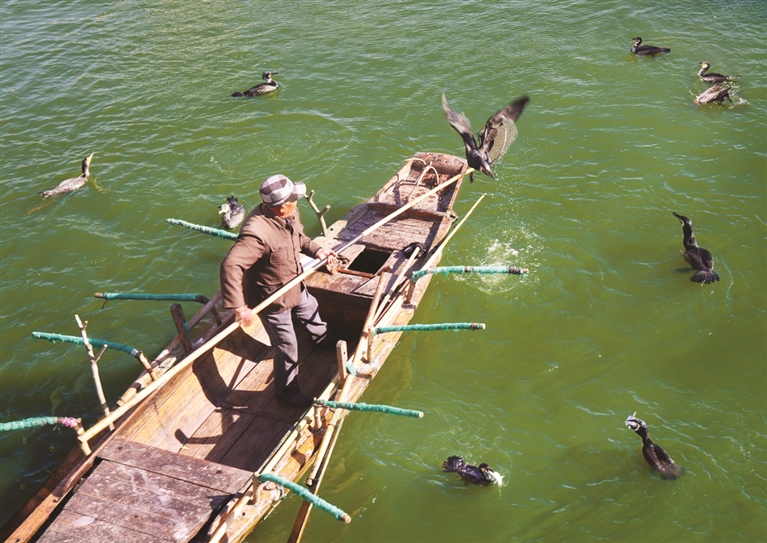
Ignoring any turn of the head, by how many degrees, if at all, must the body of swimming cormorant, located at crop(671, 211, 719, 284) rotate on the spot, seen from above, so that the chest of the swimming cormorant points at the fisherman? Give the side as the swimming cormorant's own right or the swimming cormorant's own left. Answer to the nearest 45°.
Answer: approximately 90° to the swimming cormorant's own left

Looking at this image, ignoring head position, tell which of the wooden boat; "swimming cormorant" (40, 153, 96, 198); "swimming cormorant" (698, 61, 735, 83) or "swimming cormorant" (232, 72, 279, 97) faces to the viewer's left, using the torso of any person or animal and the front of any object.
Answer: "swimming cormorant" (698, 61, 735, 83)

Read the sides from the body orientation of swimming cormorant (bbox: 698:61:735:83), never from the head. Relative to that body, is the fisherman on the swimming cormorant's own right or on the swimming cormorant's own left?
on the swimming cormorant's own left

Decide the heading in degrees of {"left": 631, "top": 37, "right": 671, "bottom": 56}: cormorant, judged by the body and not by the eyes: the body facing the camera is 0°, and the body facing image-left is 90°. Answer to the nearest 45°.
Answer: approximately 90°

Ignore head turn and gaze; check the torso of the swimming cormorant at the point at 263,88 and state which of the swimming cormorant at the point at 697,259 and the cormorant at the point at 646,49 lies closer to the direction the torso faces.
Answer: the cormorant

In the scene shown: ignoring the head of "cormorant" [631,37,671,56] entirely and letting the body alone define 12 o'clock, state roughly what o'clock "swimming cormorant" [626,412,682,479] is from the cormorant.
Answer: The swimming cormorant is roughly at 9 o'clock from the cormorant.

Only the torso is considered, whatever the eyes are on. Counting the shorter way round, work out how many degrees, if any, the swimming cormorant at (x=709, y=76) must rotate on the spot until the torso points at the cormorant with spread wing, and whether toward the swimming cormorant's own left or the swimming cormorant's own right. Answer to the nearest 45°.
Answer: approximately 45° to the swimming cormorant's own left

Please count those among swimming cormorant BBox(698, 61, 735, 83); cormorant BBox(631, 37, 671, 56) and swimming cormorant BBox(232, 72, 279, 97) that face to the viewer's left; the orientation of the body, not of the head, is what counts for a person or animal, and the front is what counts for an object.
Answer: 2

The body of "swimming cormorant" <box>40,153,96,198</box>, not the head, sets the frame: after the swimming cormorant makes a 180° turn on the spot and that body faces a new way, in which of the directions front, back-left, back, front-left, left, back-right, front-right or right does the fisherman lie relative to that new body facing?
left

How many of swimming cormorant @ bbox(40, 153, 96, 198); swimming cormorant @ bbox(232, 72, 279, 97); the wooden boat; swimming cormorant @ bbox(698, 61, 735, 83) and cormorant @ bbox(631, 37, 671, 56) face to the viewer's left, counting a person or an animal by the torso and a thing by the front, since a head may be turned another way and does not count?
2

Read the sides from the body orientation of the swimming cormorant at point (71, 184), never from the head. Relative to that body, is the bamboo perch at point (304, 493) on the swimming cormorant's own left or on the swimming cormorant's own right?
on the swimming cormorant's own right

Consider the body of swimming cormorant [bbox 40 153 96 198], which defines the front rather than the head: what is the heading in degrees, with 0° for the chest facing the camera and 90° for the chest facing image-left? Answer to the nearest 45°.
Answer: approximately 270°

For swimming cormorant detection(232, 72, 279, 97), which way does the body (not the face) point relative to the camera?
to the viewer's right

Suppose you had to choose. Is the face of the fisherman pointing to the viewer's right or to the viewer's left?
to the viewer's right

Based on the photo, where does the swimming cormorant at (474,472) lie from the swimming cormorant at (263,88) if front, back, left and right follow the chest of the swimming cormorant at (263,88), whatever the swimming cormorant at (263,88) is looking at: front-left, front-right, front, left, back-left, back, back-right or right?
right

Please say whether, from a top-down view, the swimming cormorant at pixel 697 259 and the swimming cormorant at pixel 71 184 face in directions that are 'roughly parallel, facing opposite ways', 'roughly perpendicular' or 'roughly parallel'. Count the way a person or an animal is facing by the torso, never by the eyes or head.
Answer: roughly perpendicular

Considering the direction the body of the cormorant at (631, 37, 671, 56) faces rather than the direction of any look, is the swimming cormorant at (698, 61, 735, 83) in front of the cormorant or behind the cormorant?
behind

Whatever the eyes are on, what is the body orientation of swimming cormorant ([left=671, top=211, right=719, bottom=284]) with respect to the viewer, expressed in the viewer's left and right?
facing away from the viewer and to the left of the viewer

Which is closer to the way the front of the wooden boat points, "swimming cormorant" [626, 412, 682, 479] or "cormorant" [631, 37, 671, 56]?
the cormorant
